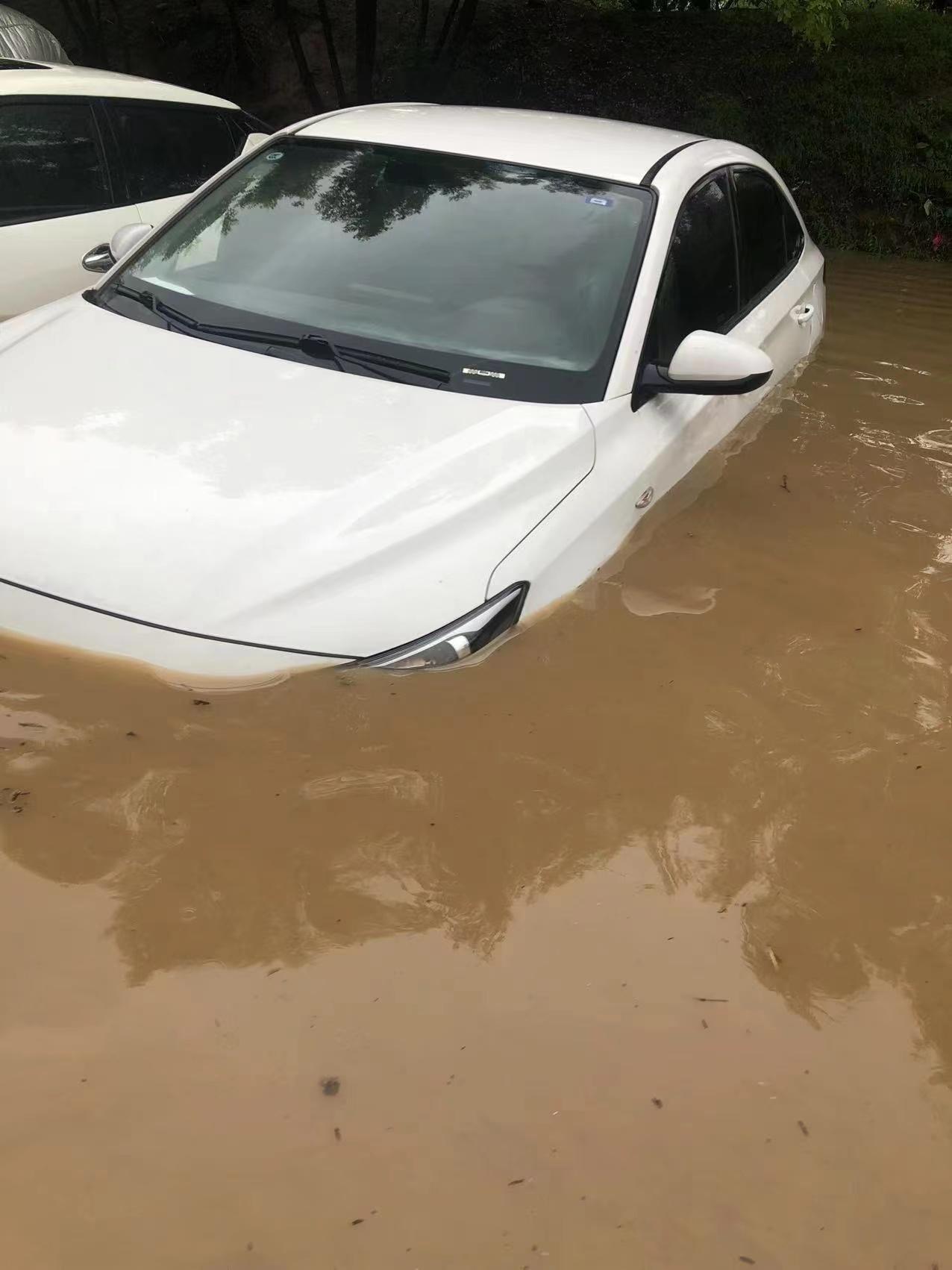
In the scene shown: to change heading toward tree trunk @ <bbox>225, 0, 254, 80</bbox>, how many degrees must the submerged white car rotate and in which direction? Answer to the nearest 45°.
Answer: approximately 135° to its right

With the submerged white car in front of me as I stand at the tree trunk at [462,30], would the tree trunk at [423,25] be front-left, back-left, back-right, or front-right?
back-right

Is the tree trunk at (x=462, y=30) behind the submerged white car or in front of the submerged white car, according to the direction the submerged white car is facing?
behind

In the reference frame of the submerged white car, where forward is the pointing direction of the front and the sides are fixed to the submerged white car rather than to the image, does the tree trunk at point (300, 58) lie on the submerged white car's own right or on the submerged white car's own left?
on the submerged white car's own right

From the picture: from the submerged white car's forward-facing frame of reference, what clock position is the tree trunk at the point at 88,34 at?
The tree trunk is roughly at 4 o'clock from the submerged white car.

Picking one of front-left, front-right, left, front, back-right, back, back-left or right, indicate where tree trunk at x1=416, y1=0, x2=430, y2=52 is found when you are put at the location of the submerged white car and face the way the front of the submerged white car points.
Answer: back-right

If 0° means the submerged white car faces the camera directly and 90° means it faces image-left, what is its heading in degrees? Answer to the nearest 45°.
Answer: approximately 45°
